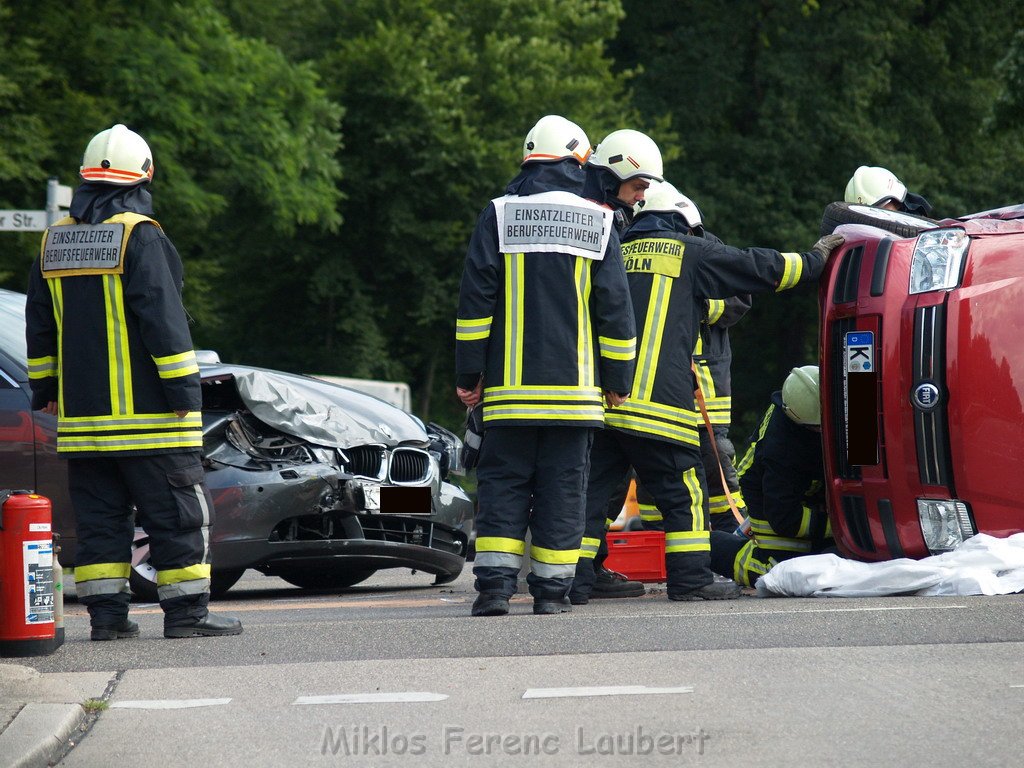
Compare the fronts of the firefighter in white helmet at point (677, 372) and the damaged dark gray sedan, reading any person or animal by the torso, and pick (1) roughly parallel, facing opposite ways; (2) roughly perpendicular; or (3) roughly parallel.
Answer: roughly perpendicular

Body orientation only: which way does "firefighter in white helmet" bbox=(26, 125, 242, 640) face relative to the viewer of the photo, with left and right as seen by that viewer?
facing away from the viewer and to the right of the viewer

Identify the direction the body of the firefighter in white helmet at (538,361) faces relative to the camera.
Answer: away from the camera

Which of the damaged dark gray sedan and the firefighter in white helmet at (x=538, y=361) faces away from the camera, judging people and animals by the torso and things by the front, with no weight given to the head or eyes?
the firefighter in white helmet

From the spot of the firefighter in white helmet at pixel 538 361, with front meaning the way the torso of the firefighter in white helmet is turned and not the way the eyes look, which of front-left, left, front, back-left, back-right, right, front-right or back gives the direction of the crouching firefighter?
front-right

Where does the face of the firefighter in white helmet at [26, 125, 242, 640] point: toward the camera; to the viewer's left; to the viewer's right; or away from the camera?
away from the camera

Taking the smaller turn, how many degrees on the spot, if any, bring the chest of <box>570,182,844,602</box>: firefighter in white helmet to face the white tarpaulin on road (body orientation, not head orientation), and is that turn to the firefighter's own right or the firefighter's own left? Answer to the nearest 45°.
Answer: approximately 45° to the firefighter's own right

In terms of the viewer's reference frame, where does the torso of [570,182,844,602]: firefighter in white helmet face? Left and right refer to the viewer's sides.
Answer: facing away from the viewer and to the right of the viewer

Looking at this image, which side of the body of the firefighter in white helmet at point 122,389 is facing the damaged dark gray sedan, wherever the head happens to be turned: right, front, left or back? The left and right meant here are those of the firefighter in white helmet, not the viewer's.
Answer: front

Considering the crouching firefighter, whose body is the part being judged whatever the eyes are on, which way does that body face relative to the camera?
to the viewer's right

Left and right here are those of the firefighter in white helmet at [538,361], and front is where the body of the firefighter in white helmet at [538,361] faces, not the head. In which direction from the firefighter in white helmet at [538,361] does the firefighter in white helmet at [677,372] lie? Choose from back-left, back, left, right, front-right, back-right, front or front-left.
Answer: front-right
